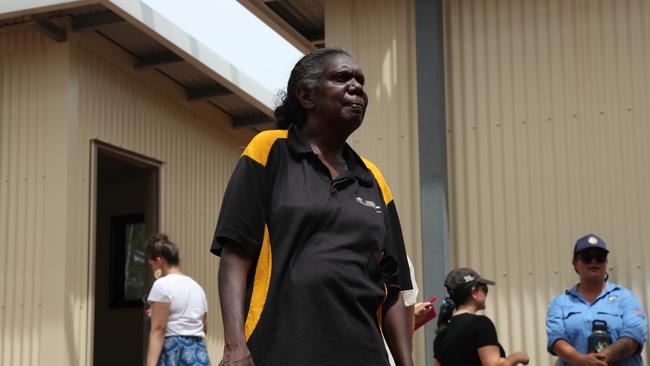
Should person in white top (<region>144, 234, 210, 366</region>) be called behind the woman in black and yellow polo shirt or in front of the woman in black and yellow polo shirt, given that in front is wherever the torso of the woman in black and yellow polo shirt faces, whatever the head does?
behind

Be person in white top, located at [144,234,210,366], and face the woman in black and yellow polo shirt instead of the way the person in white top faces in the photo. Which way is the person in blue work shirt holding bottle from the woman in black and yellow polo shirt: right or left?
left

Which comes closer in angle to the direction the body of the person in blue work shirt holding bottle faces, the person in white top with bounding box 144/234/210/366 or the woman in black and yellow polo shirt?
the woman in black and yellow polo shirt

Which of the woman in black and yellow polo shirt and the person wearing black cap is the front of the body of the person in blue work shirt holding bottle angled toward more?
the woman in black and yellow polo shirt

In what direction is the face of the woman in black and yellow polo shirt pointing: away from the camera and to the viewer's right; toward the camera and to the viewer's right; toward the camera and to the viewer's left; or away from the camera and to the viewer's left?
toward the camera and to the viewer's right

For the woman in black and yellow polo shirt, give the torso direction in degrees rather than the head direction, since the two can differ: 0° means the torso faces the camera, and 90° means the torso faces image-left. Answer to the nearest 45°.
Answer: approximately 315°

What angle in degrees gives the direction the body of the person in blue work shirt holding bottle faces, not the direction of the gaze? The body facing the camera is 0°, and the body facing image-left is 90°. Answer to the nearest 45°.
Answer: approximately 0°

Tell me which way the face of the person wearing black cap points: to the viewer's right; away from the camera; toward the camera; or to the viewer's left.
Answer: to the viewer's right

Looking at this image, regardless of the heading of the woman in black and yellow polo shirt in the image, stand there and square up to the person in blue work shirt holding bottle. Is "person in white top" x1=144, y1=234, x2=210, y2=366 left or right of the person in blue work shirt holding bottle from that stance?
left

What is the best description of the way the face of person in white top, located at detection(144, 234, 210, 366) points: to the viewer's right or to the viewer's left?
to the viewer's left

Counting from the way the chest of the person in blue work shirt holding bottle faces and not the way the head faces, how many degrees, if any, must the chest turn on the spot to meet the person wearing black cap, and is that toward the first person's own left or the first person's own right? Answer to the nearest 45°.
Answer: approximately 45° to the first person's own right
